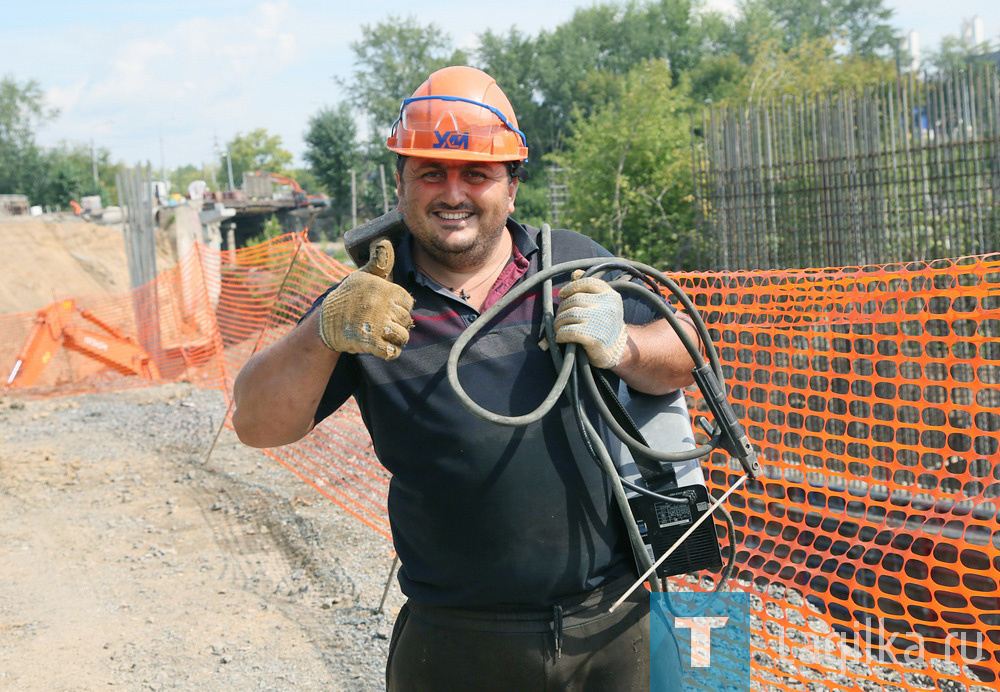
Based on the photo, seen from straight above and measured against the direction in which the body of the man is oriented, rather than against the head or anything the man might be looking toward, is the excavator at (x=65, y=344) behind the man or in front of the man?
behind

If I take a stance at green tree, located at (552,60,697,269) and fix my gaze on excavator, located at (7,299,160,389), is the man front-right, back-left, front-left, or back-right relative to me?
front-left

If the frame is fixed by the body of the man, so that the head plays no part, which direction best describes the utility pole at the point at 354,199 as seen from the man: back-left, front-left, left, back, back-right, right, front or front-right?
back

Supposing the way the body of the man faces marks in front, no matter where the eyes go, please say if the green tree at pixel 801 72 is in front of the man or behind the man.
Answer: behind

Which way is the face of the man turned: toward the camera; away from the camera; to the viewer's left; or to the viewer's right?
toward the camera

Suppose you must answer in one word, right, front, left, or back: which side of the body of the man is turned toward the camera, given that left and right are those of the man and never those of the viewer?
front

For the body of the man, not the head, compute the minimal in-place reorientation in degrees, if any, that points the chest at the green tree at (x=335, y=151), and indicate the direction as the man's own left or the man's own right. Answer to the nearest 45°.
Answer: approximately 180°
